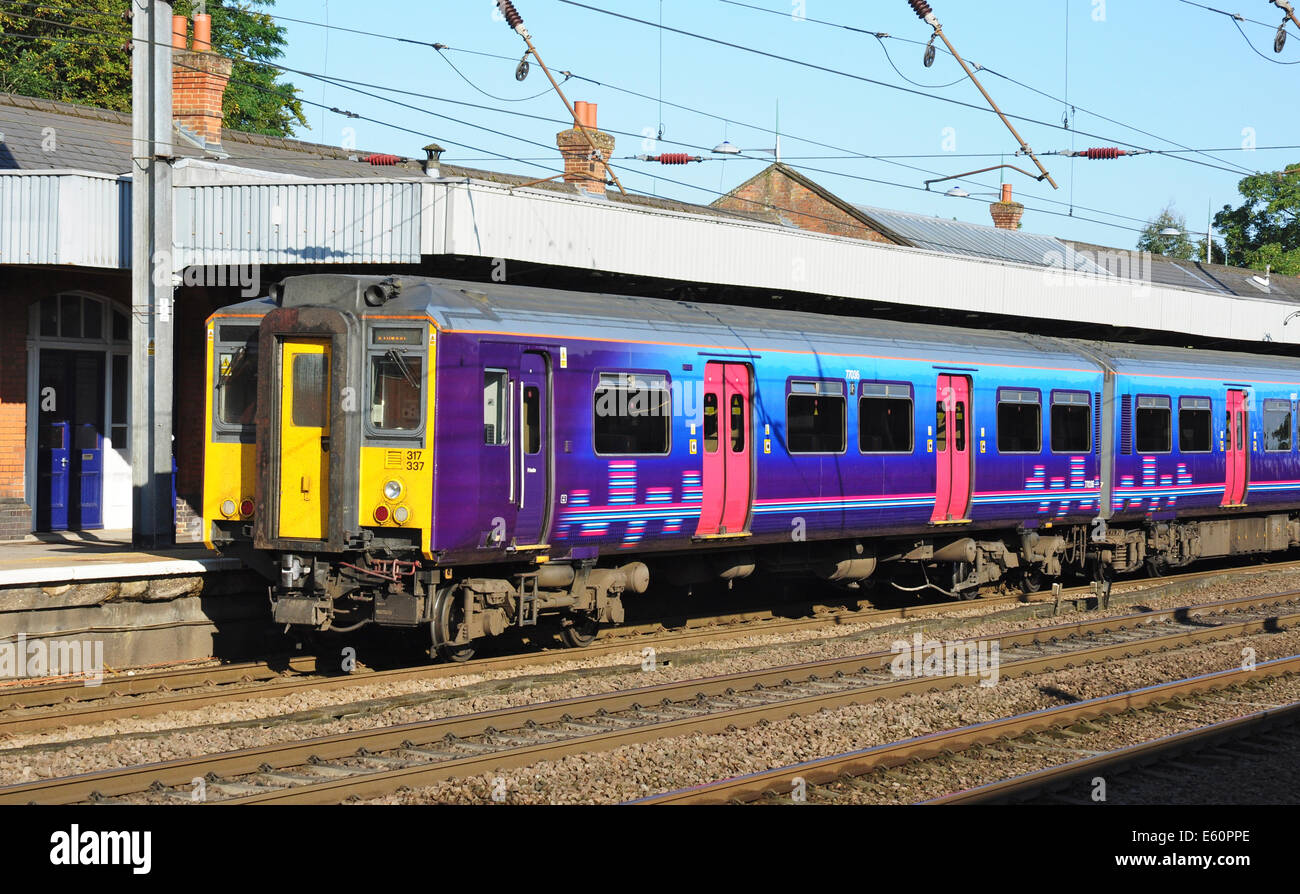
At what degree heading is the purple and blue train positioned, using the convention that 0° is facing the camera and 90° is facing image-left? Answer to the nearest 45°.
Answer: approximately 45°
